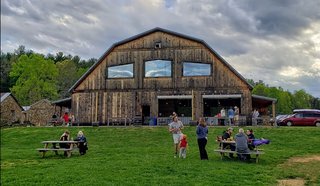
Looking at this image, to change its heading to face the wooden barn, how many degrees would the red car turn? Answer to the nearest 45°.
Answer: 0° — it already faces it

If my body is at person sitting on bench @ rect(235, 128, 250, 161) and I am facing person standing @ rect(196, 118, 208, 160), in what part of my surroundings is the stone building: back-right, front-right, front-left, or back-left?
front-right

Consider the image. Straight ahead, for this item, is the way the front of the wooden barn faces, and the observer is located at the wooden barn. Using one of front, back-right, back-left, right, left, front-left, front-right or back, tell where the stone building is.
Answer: back-right

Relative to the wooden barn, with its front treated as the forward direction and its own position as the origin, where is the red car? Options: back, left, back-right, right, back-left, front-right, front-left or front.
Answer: left

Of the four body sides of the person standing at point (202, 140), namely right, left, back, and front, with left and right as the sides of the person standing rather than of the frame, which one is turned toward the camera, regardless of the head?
back

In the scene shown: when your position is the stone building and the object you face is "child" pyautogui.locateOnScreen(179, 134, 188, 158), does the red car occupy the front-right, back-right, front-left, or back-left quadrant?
front-left

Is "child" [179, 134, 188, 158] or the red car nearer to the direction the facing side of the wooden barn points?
the child

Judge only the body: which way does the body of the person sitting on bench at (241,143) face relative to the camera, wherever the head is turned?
away from the camera

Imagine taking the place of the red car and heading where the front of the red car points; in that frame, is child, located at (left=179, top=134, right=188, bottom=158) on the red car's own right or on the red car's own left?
on the red car's own left

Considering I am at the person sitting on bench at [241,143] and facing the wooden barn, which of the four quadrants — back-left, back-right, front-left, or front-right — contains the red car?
front-right

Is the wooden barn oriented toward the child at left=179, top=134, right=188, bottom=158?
yes

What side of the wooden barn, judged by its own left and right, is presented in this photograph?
front
